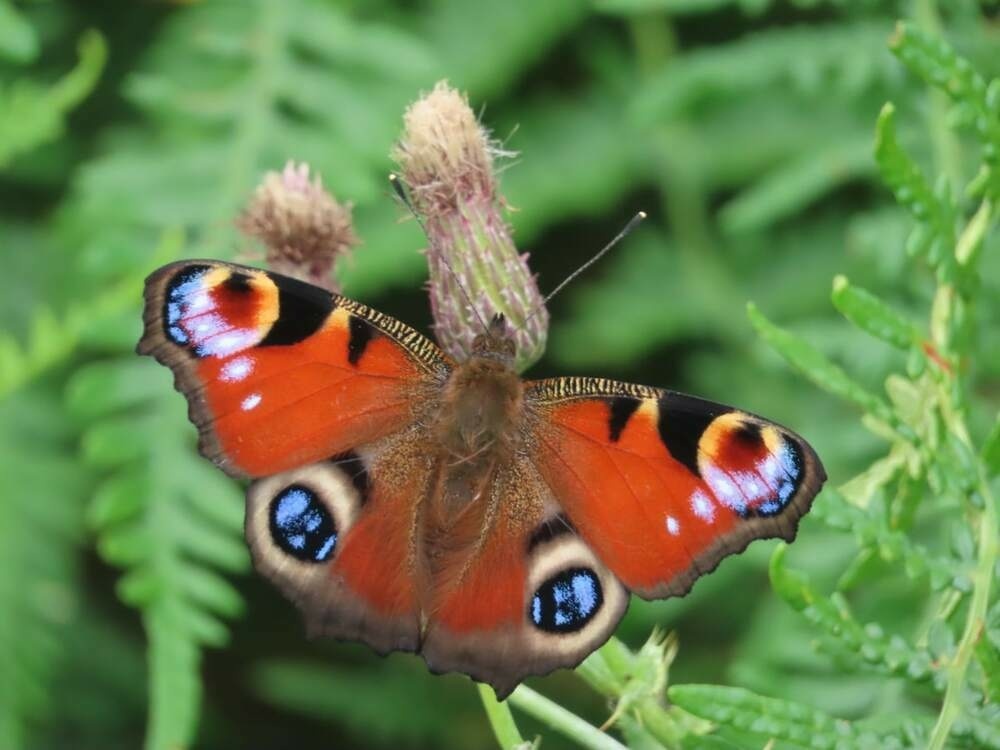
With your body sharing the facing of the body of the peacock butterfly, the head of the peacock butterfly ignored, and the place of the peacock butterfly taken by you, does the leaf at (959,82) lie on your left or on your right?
on your right

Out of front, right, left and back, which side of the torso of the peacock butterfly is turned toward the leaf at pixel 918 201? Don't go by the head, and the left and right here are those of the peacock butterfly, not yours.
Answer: right

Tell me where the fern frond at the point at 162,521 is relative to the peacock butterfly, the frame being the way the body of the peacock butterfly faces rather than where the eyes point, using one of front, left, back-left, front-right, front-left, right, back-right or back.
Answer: front-left

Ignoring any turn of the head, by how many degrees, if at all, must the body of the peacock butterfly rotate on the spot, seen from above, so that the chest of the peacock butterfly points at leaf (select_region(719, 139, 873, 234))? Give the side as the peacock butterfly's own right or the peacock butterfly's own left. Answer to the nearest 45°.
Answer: approximately 45° to the peacock butterfly's own right

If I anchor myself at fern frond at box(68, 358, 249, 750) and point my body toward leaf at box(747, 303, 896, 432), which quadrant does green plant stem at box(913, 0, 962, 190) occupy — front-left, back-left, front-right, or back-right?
front-left

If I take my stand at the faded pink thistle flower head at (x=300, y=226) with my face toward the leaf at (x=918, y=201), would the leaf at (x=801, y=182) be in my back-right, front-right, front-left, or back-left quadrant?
front-left

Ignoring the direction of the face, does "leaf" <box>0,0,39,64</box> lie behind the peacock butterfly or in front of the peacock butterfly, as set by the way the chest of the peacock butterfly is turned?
in front

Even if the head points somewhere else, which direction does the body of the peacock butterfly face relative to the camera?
away from the camera

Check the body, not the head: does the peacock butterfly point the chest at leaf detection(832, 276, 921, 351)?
no

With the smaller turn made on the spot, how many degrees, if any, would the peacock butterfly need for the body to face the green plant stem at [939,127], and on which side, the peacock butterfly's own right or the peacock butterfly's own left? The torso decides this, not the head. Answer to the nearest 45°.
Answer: approximately 45° to the peacock butterfly's own right

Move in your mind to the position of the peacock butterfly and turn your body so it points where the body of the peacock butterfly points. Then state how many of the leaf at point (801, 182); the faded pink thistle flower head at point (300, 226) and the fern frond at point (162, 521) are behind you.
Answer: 0

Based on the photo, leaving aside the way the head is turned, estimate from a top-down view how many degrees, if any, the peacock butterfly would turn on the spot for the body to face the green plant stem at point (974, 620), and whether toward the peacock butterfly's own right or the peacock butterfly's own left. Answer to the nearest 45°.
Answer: approximately 90° to the peacock butterfly's own right
